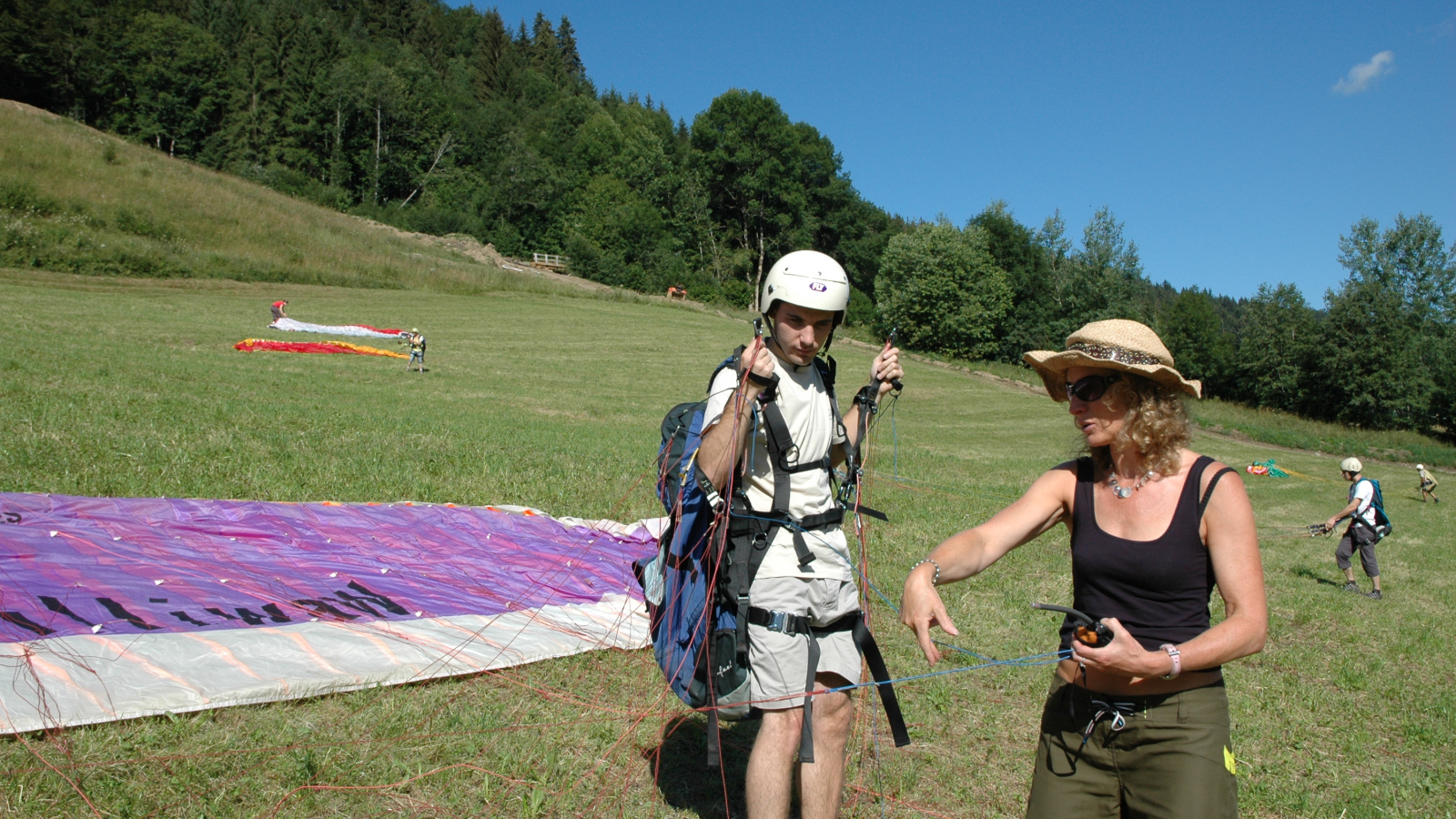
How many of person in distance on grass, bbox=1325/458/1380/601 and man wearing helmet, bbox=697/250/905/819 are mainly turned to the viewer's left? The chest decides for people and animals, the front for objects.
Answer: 1

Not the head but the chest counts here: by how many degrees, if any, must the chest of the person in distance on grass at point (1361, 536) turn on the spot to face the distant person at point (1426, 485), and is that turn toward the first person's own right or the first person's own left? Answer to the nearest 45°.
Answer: approximately 90° to the first person's own right

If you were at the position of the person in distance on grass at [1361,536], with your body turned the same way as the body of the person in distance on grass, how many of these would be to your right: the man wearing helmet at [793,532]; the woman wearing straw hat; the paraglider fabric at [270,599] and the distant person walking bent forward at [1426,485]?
1

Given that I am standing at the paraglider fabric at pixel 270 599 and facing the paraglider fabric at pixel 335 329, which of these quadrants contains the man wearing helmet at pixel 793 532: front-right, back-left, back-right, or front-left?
back-right

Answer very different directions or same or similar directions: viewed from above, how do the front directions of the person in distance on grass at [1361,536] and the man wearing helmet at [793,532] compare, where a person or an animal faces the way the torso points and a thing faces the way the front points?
very different directions

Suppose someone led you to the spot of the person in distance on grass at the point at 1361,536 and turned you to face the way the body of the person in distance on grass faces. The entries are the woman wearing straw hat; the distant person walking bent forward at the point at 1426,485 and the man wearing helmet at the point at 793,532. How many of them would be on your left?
2

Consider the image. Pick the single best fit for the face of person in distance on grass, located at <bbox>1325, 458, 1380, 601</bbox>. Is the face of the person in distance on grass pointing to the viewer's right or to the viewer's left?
to the viewer's left

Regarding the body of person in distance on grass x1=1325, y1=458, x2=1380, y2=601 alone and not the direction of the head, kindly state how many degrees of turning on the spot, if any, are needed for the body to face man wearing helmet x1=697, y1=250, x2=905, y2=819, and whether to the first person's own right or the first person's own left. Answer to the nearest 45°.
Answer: approximately 90° to the first person's own left

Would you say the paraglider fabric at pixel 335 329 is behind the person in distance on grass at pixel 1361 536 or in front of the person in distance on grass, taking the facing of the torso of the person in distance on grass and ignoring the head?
in front

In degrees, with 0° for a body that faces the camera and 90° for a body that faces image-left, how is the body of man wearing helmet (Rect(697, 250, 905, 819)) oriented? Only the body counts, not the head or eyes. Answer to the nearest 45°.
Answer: approximately 315°

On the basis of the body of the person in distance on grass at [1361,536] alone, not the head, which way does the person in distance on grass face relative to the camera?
to the viewer's left

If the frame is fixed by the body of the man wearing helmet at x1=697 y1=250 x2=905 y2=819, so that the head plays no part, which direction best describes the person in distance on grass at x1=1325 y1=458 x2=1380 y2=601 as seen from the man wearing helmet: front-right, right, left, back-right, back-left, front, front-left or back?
left
